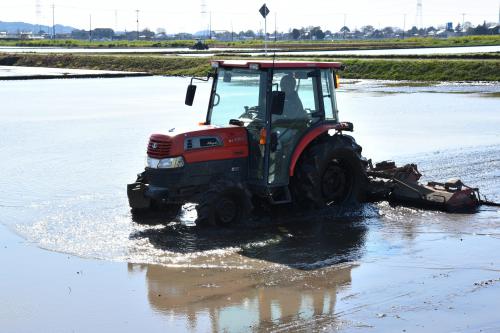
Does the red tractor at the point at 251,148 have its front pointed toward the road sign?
no

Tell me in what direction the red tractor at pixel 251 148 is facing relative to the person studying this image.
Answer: facing the viewer and to the left of the viewer
